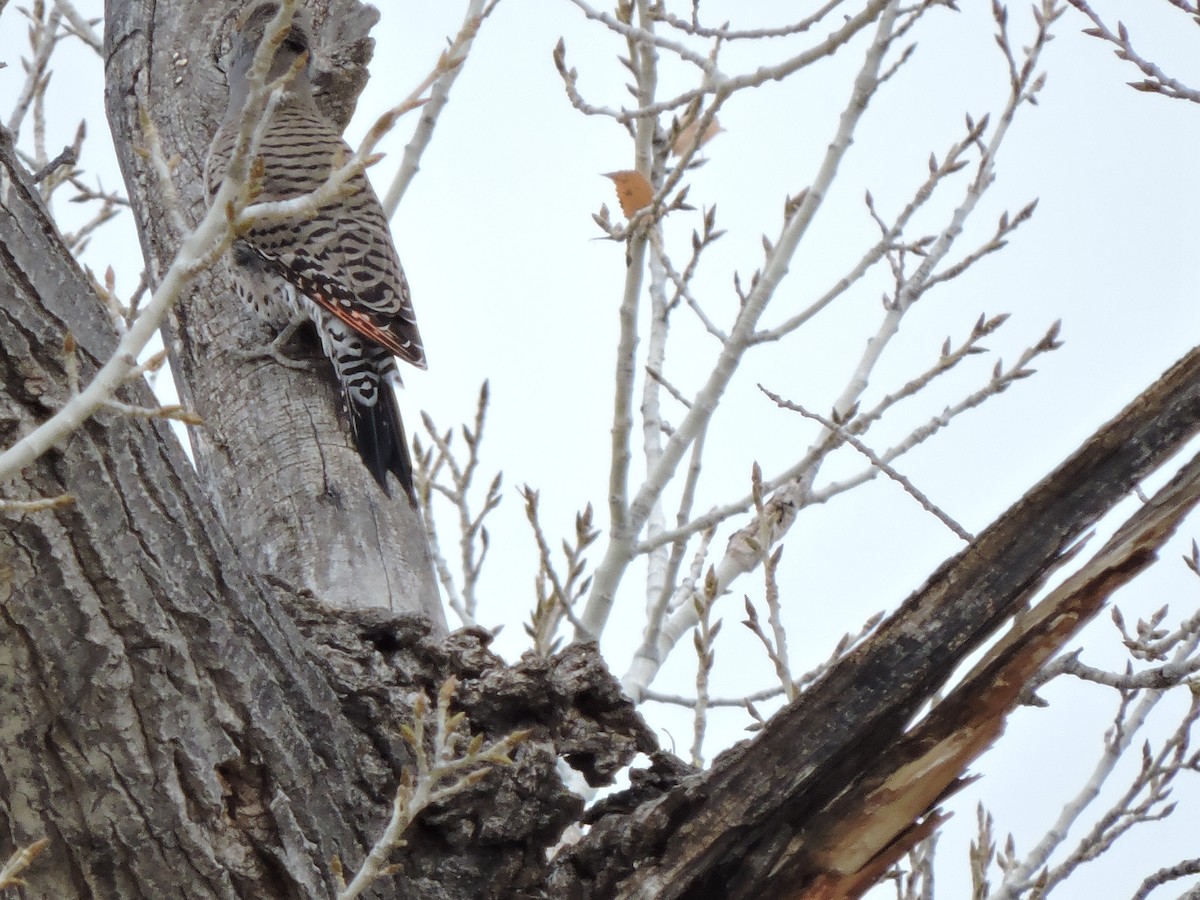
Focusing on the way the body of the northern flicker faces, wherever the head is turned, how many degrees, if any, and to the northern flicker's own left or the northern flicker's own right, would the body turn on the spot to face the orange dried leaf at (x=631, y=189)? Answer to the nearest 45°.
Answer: approximately 90° to the northern flicker's own right

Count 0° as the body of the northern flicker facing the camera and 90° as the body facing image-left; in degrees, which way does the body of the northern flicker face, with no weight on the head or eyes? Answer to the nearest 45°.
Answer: approximately 135°
